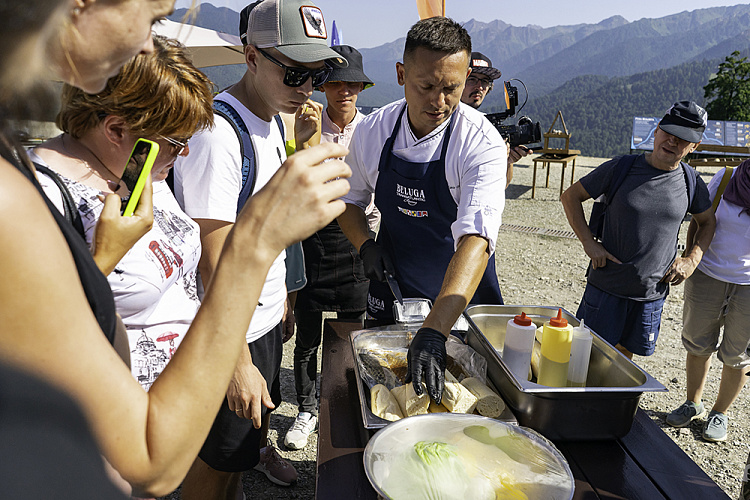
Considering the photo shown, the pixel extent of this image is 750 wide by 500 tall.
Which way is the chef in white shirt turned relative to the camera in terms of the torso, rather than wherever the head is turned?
toward the camera

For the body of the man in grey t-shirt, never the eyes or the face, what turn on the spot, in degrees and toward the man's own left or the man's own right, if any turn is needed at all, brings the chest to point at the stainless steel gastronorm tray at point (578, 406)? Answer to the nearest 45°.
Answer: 0° — they already face it

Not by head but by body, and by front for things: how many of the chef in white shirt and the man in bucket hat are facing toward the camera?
2

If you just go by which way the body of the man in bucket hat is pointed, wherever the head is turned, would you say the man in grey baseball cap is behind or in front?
in front

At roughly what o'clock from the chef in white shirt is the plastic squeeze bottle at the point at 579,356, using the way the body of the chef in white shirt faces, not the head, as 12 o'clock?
The plastic squeeze bottle is roughly at 11 o'clock from the chef in white shirt.

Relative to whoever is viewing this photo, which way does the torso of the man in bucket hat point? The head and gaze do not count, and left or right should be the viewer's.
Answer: facing the viewer

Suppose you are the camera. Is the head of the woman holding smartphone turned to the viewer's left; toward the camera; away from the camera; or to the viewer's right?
to the viewer's right

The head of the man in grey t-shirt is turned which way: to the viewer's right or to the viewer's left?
to the viewer's left

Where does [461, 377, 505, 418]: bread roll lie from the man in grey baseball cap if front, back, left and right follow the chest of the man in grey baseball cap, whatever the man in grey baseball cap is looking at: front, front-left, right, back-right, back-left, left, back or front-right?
front

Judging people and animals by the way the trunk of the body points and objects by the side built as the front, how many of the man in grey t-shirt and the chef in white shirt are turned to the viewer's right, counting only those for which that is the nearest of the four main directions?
0

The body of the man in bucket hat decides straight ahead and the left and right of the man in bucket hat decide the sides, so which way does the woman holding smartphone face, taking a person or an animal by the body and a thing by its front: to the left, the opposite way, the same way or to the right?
to the left

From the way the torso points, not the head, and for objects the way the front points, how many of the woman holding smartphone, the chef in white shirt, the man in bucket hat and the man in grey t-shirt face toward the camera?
3

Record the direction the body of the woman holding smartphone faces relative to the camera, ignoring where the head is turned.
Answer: to the viewer's right

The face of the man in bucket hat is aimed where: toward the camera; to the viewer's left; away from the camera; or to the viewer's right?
toward the camera
